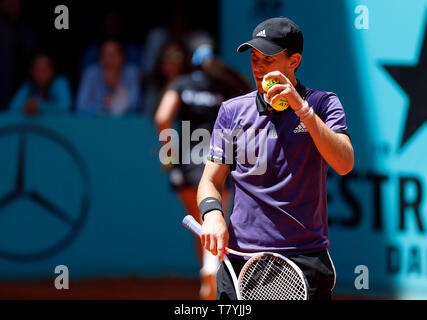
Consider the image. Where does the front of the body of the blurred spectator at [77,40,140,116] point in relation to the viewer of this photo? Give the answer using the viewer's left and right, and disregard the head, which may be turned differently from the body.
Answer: facing the viewer

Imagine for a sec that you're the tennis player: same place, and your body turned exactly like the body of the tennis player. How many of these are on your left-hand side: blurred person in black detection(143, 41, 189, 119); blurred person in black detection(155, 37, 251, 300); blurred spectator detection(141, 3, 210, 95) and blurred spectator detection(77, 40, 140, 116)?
0

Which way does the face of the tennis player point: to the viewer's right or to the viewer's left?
to the viewer's left

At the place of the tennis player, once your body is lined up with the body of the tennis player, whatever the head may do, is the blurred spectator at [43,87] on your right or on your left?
on your right

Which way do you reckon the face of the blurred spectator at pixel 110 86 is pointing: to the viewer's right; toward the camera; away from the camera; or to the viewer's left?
toward the camera

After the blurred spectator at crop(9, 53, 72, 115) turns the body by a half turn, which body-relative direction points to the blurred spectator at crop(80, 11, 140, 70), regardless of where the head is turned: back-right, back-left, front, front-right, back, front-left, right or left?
front-right

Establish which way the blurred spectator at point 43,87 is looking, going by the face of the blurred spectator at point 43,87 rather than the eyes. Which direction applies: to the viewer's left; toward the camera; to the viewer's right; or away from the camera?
toward the camera

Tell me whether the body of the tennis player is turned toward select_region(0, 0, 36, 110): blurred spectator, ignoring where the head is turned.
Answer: no

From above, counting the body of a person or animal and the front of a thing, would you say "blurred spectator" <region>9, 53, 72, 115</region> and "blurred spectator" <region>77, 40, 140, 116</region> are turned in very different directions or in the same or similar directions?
same or similar directions

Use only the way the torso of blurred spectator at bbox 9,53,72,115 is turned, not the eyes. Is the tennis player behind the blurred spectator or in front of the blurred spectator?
in front

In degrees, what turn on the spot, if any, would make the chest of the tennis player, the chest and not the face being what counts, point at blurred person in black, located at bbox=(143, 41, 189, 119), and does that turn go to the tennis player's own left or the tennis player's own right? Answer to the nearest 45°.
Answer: approximately 135° to the tennis player's own right

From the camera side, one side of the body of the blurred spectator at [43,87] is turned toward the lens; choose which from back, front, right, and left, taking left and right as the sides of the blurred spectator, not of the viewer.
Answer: front

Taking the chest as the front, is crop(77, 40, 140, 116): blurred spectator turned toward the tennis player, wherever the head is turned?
yes

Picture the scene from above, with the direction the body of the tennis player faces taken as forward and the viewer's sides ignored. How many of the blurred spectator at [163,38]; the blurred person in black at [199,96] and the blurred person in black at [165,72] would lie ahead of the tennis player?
0

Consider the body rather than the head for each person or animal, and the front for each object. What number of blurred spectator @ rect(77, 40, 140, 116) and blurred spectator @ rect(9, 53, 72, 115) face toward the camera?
2

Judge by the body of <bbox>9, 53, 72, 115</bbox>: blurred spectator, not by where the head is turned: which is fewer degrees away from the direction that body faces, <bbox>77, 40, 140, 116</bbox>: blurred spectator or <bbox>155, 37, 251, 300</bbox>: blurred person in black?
the blurred person in black

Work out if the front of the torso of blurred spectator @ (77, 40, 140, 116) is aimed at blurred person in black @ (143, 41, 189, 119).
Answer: no
